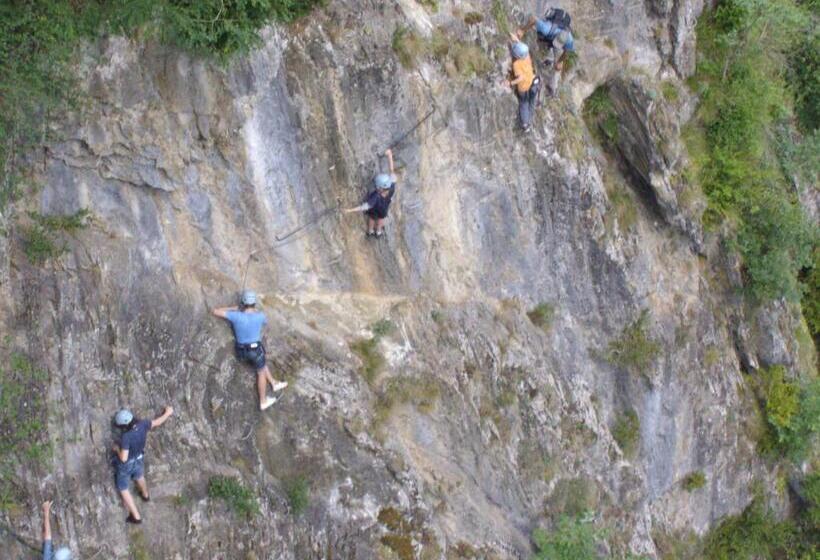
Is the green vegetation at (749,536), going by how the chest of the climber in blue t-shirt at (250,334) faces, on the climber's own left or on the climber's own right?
on the climber's own right

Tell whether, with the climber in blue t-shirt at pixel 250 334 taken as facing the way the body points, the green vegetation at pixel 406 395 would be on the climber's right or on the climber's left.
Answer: on the climber's right

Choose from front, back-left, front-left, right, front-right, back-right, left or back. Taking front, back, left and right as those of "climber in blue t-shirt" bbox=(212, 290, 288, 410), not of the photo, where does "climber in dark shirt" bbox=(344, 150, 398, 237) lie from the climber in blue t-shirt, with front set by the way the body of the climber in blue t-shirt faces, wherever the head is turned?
right

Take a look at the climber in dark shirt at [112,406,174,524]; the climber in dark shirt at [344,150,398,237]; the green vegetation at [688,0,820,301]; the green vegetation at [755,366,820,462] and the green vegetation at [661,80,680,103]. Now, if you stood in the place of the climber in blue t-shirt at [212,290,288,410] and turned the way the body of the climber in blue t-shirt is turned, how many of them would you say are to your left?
1

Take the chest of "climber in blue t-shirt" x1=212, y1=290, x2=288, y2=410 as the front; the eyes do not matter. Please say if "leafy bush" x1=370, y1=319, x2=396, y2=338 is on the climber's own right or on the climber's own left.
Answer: on the climber's own right

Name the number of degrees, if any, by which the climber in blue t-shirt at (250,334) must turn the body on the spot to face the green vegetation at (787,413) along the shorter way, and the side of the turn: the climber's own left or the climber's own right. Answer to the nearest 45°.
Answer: approximately 45° to the climber's own right

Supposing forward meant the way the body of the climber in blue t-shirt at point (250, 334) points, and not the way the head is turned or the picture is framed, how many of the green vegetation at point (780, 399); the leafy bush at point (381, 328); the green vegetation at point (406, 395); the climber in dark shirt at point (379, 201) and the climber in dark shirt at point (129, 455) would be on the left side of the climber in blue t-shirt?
1

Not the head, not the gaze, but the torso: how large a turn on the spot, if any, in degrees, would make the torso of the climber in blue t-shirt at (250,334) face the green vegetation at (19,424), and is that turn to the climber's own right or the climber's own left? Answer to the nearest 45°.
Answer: approximately 90° to the climber's own left

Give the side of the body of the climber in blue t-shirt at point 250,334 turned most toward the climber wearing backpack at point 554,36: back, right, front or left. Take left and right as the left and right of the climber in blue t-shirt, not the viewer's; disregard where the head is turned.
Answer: right

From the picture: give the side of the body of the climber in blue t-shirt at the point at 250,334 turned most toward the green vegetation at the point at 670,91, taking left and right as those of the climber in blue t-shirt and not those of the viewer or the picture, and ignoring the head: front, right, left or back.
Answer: right

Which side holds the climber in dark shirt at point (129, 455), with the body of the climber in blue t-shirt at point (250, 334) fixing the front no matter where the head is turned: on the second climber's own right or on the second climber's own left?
on the second climber's own left

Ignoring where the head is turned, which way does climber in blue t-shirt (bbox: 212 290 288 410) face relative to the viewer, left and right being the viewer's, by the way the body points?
facing away from the viewer

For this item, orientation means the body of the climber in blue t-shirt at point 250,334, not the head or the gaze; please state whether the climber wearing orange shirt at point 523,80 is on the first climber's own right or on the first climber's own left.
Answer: on the first climber's own right

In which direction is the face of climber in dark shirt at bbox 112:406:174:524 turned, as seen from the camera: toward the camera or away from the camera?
away from the camera
